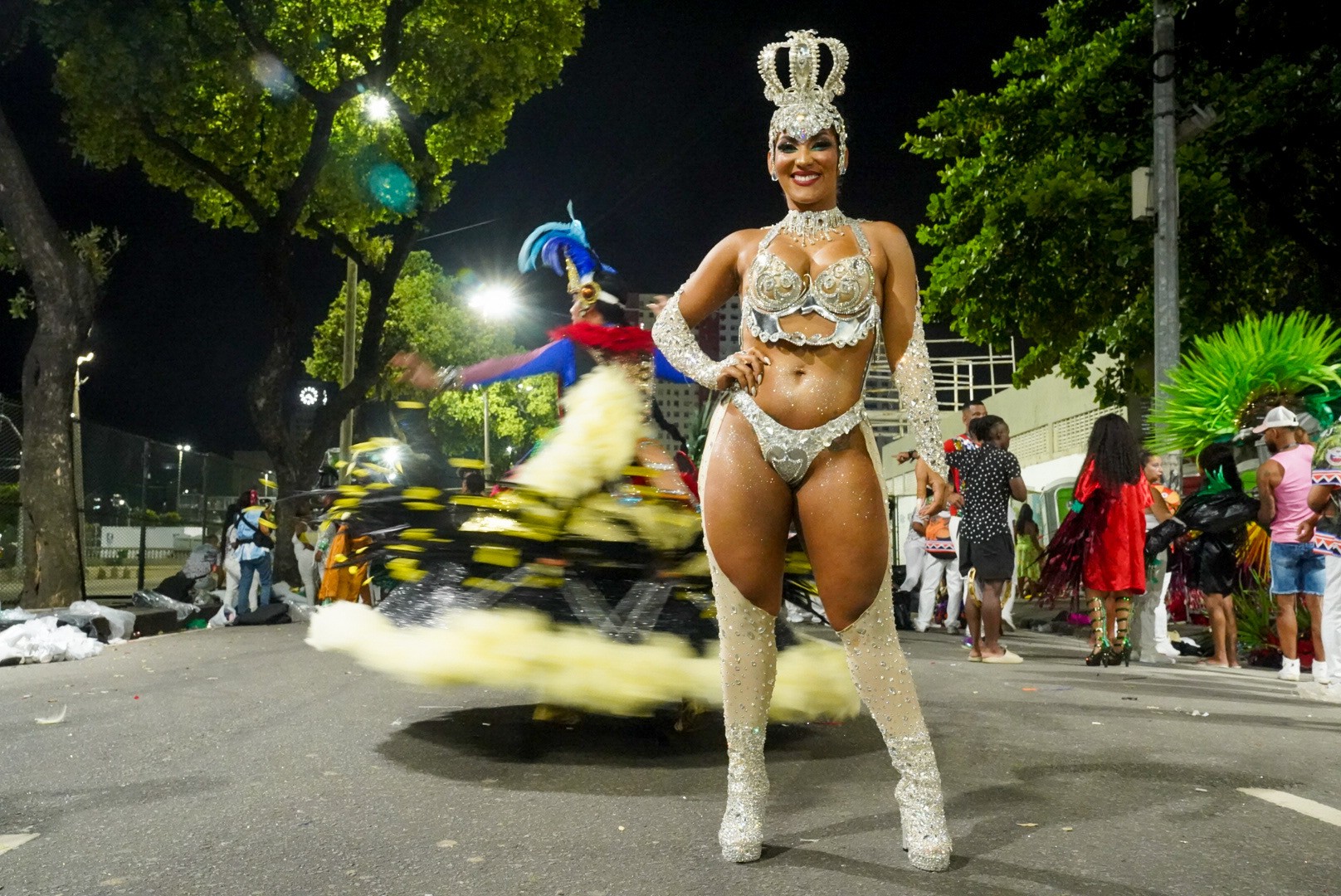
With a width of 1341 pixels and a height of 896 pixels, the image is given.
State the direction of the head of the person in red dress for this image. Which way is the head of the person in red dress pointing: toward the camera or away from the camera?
away from the camera

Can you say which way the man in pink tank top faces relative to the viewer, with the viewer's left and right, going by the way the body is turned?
facing away from the viewer and to the left of the viewer

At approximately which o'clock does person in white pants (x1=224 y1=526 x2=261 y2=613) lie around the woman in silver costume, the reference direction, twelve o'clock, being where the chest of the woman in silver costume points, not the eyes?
The person in white pants is roughly at 5 o'clock from the woman in silver costume.

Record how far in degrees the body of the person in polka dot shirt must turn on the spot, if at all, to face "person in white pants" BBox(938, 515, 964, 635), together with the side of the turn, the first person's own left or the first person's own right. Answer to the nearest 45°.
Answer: approximately 45° to the first person's own left

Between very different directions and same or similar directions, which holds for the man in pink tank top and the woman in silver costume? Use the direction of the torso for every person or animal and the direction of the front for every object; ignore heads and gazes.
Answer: very different directions
